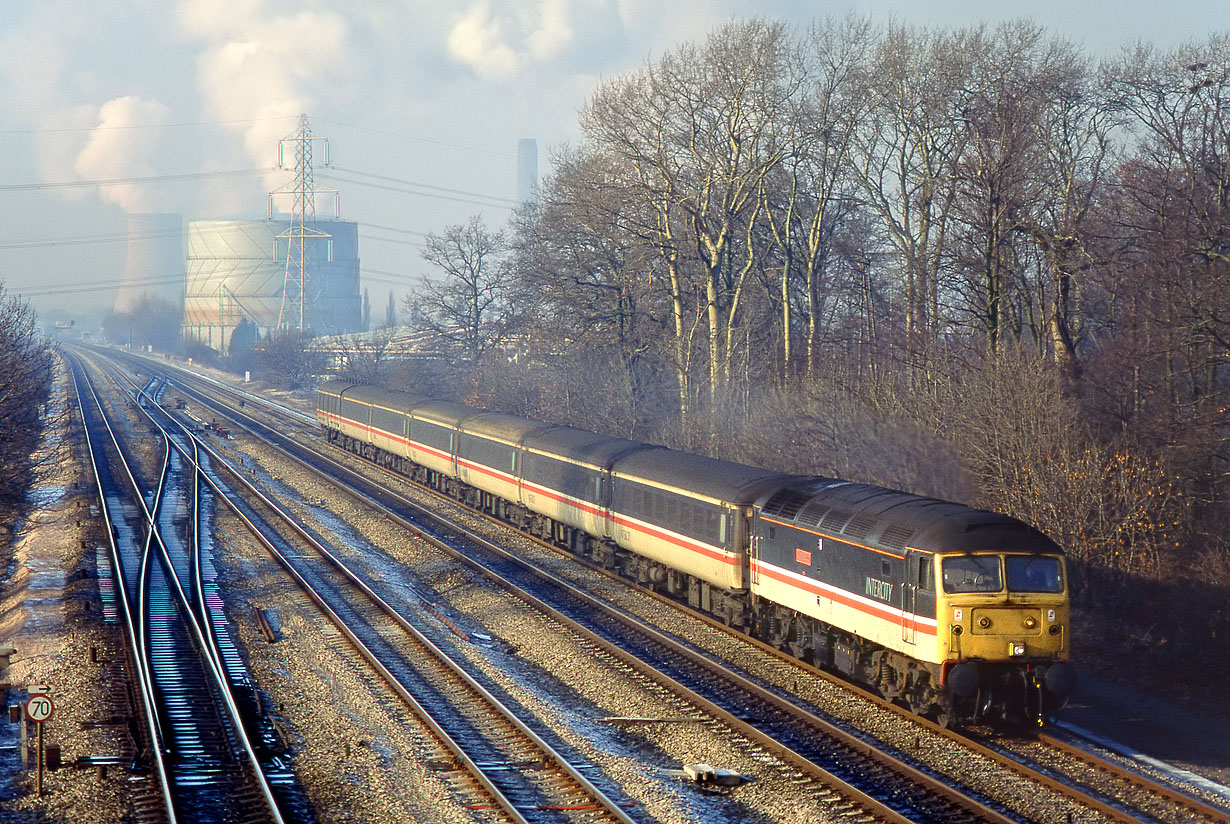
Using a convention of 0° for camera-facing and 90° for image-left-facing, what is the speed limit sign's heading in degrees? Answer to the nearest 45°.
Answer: approximately 0°

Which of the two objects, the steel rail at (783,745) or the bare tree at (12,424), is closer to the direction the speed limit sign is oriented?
the steel rail

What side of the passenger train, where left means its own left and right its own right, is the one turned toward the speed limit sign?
right

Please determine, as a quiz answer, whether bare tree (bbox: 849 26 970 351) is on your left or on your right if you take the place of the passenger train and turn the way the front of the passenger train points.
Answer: on your left

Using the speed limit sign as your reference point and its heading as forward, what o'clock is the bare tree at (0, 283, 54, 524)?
The bare tree is roughly at 6 o'clock from the speed limit sign.

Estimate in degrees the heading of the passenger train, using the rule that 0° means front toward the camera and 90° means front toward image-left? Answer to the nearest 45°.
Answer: approximately 315°

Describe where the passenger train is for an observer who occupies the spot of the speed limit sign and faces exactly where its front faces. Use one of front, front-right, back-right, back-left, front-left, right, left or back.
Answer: left

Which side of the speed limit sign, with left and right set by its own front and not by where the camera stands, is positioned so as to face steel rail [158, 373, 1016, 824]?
left

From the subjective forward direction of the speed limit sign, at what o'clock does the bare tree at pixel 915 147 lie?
The bare tree is roughly at 8 o'clock from the speed limit sign.
